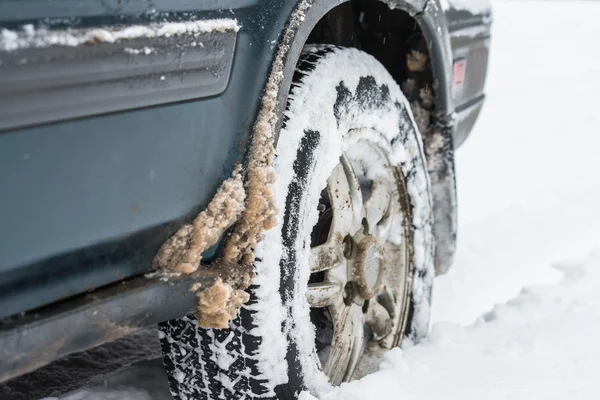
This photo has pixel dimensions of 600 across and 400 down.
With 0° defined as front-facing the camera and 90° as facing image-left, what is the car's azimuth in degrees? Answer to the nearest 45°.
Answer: approximately 45°
